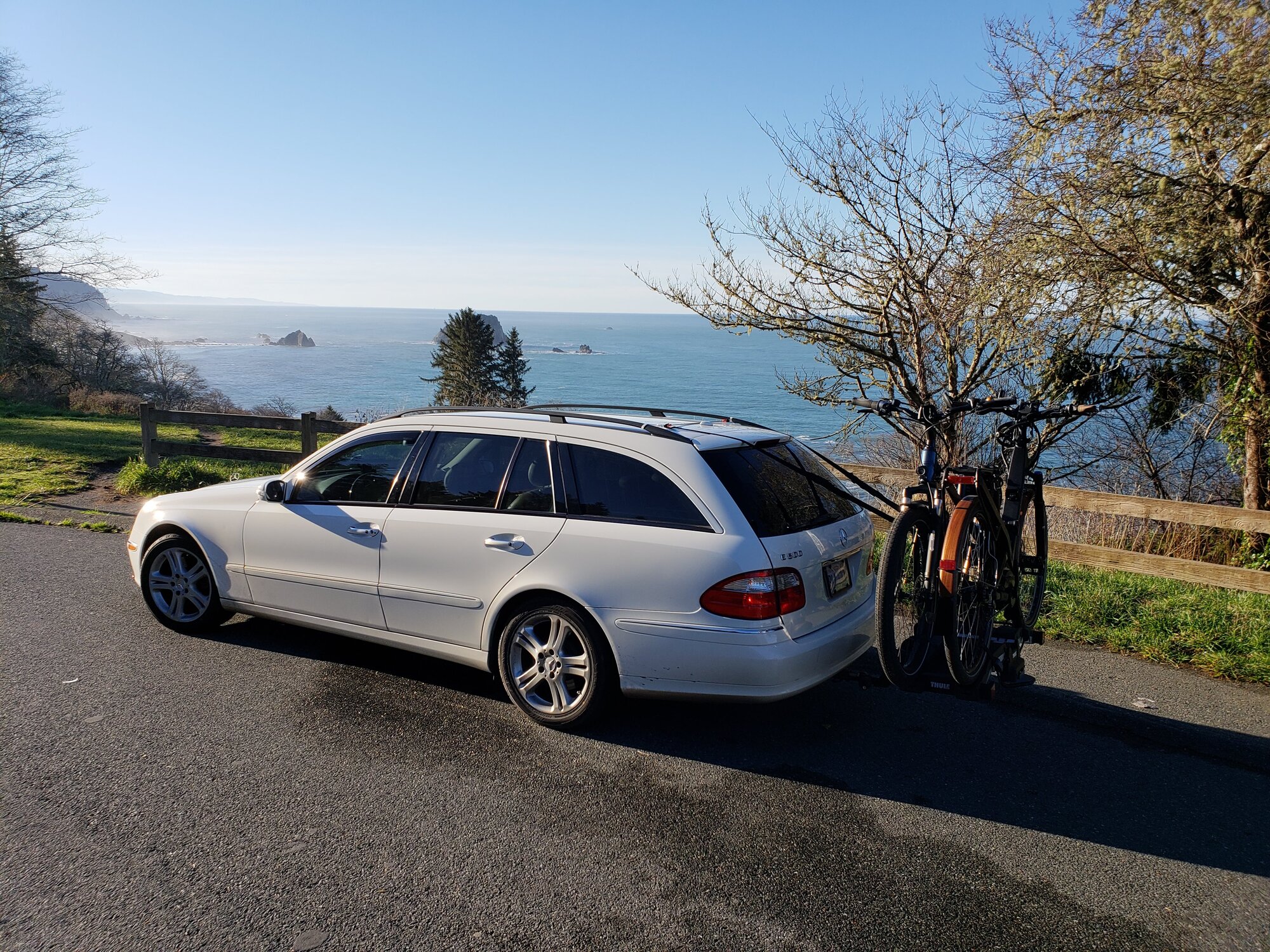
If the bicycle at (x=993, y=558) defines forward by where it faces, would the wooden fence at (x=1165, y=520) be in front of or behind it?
in front

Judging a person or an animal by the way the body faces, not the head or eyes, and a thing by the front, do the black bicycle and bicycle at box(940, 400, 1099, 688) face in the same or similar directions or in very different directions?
very different directions

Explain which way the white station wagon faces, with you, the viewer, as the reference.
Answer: facing away from the viewer and to the left of the viewer

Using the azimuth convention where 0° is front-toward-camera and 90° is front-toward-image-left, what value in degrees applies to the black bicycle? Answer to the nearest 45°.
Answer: approximately 0°

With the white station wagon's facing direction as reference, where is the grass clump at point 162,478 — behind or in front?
in front

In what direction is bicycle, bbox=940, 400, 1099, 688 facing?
away from the camera

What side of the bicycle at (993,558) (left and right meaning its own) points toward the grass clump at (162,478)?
left

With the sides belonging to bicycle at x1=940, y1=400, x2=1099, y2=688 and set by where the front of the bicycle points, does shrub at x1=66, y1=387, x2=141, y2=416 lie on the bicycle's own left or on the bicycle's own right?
on the bicycle's own left

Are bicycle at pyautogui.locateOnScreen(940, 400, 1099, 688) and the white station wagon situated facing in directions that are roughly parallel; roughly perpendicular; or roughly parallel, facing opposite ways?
roughly perpendicular

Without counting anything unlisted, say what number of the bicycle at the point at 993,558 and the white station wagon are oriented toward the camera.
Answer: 0

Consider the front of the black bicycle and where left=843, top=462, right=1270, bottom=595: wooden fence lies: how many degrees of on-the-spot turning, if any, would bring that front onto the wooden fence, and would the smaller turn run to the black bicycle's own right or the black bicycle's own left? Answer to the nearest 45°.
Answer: approximately 135° to the black bicycle's own left
